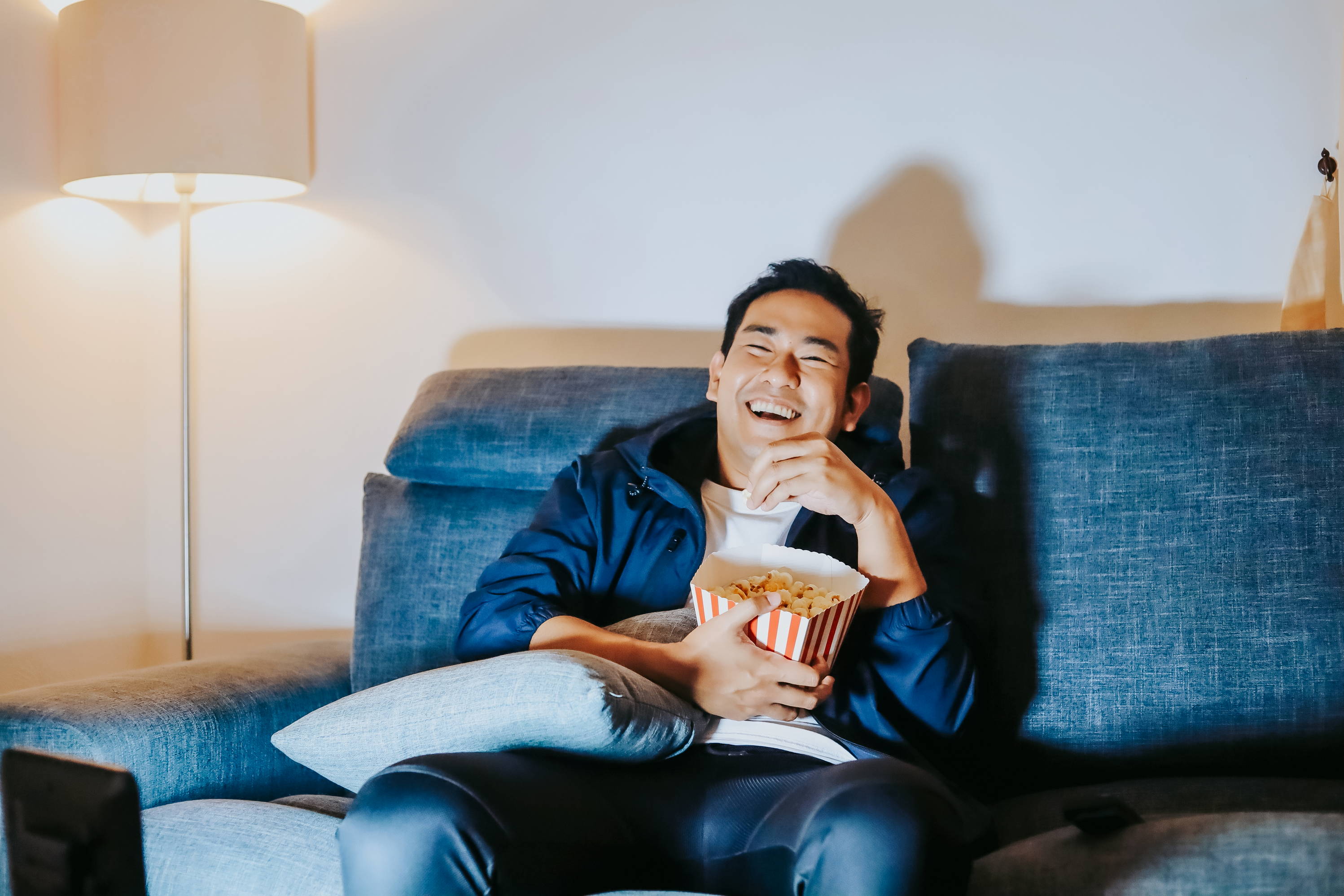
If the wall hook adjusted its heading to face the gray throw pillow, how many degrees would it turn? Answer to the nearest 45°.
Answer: approximately 45° to its right

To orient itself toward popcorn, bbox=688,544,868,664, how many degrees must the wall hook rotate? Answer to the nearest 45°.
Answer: approximately 45° to its right

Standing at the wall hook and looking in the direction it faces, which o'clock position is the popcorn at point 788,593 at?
The popcorn is roughly at 1 o'clock from the wall hook.

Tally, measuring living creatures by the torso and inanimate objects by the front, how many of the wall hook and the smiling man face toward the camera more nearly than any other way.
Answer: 2

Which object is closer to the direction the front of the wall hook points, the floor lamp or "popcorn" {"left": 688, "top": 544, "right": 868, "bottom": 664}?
the popcorn

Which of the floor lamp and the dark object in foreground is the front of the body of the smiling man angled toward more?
the dark object in foreground

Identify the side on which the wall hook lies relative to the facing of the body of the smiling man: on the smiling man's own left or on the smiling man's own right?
on the smiling man's own left

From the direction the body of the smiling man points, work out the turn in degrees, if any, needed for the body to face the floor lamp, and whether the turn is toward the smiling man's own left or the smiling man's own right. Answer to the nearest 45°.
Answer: approximately 135° to the smiling man's own right

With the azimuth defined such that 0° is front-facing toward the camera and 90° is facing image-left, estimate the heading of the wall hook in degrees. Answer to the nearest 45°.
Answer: approximately 0°
